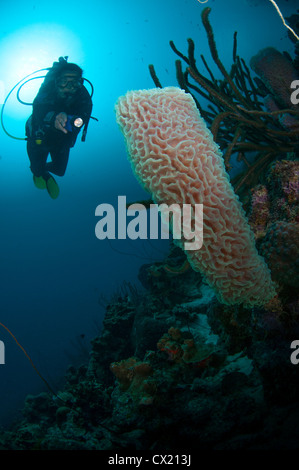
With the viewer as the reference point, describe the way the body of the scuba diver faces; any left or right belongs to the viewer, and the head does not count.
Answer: facing the viewer and to the right of the viewer
